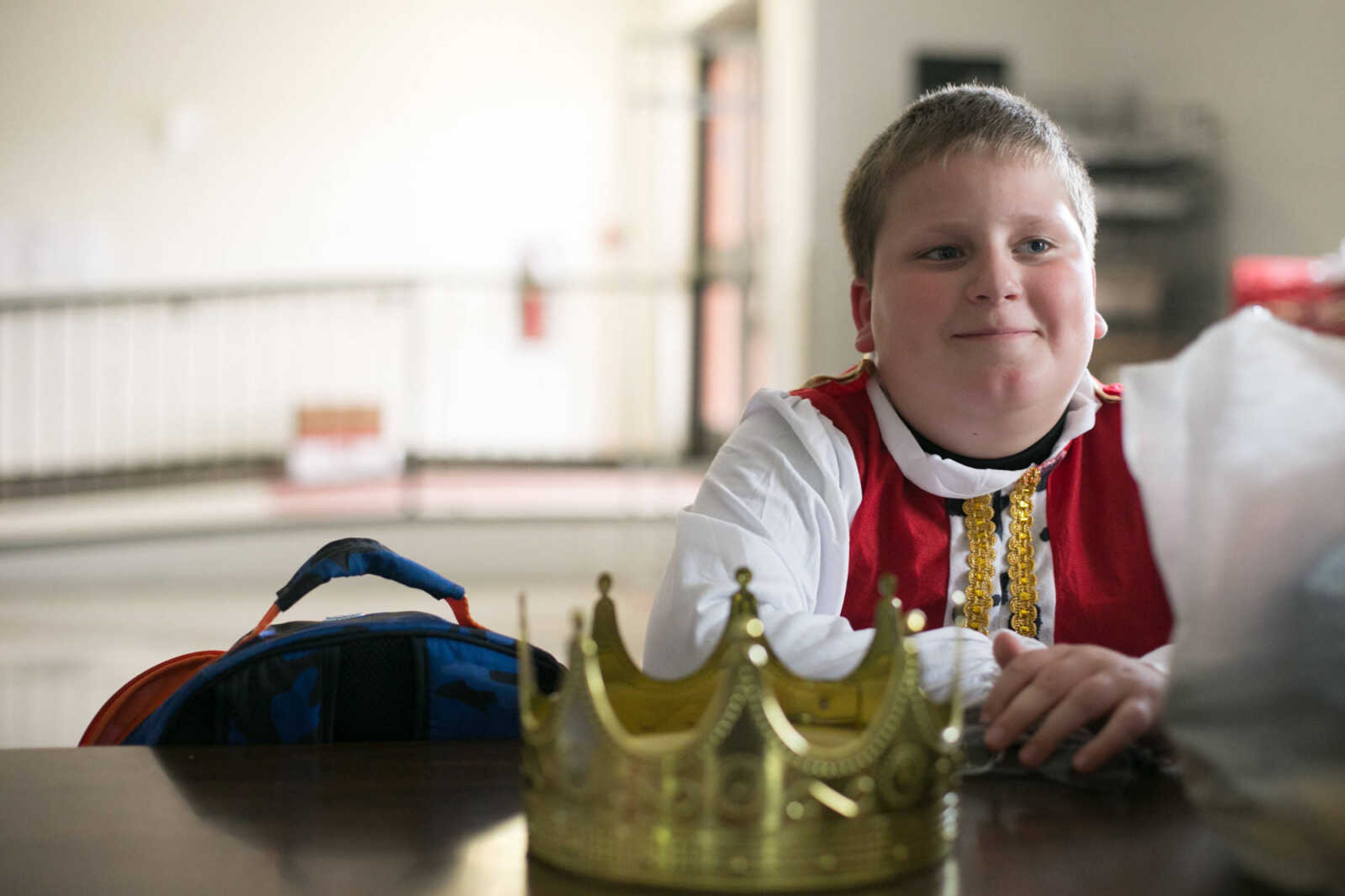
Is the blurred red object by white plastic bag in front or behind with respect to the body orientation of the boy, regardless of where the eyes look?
behind

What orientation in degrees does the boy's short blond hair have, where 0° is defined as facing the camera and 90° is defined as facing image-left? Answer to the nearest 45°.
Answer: approximately 0°

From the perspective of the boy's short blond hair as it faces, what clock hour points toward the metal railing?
The metal railing is roughly at 5 o'clock from the boy's short blond hair.

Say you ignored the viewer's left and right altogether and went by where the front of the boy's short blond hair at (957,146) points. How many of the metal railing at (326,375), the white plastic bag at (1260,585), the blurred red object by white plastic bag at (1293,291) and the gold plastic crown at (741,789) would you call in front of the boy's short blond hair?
2

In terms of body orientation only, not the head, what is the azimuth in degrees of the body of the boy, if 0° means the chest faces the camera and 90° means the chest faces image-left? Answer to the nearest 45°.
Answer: approximately 0°

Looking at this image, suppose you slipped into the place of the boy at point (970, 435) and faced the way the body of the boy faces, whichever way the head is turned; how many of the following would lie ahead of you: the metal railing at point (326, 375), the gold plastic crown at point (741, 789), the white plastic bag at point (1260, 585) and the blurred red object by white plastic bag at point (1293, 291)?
2

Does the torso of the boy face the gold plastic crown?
yes
